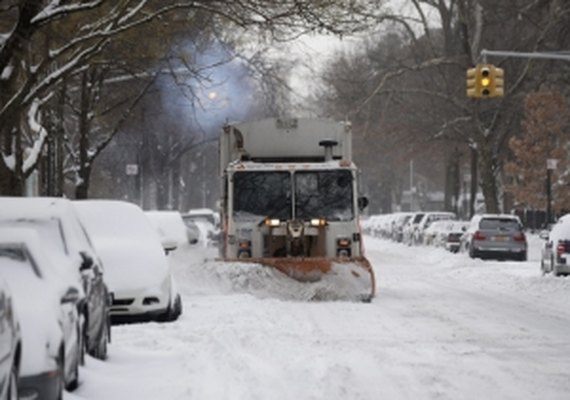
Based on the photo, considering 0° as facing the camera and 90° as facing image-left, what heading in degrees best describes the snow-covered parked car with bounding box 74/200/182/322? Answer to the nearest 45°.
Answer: approximately 0°

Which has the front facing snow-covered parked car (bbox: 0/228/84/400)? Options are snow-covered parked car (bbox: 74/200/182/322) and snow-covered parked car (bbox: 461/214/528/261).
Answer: snow-covered parked car (bbox: 74/200/182/322)

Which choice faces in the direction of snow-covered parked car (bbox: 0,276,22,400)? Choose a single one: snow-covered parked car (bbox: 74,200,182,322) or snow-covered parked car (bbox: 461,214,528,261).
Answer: snow-covered parked car (bbox: 74,200,182,322)

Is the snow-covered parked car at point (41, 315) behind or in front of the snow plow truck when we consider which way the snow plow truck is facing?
in front

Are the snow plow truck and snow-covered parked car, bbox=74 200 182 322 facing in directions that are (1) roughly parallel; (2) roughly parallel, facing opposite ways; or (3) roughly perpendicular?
roughly parallel

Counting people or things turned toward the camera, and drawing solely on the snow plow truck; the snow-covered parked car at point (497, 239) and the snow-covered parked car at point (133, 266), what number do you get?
2

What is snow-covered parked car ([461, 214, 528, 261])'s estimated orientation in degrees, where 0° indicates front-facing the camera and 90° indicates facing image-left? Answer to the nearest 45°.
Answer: approximately 180°

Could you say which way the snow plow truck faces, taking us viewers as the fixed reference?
facing the viewer

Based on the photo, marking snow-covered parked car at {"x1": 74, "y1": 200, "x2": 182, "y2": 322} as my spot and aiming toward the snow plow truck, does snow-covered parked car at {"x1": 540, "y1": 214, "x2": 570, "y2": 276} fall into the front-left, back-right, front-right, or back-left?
front-right

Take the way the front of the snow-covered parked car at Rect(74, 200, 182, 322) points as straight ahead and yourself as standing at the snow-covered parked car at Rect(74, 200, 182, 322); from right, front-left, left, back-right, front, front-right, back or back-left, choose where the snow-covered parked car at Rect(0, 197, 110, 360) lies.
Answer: front

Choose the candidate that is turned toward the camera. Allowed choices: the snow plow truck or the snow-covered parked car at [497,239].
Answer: the snow plow truck

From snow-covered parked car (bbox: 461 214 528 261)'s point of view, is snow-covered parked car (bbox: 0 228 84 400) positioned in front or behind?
behind

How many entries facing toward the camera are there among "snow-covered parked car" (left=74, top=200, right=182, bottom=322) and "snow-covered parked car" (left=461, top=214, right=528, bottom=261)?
1

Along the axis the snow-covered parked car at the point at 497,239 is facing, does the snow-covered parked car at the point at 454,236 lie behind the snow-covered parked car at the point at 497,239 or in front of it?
in front

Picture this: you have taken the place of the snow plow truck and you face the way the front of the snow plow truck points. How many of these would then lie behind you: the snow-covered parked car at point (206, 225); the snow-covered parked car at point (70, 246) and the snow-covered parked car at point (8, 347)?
1

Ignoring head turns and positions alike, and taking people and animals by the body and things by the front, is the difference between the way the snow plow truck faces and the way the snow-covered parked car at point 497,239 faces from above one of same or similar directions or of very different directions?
very different directions
